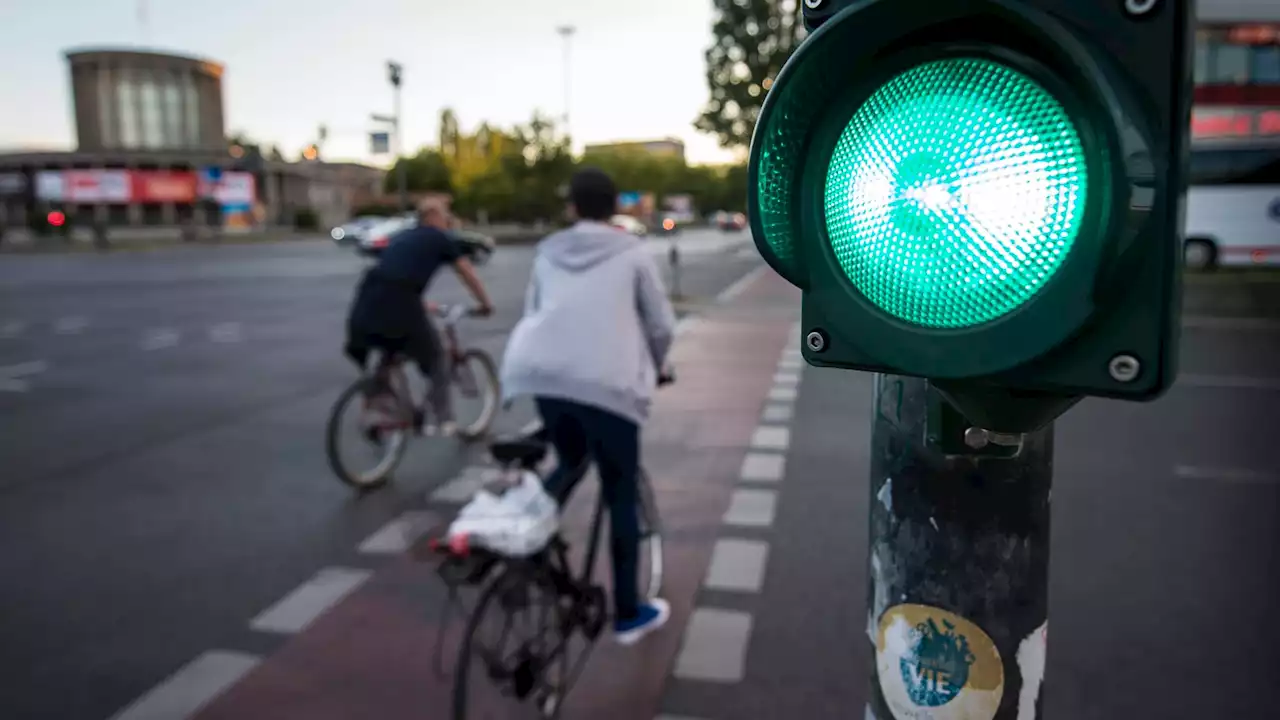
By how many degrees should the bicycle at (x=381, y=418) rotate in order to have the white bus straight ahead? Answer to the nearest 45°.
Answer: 0° — it already faces it

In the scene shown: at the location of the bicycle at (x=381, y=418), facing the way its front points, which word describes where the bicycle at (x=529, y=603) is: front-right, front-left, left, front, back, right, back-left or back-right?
back-right

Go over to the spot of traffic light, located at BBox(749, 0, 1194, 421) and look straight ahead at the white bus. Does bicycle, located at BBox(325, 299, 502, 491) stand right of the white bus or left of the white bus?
left

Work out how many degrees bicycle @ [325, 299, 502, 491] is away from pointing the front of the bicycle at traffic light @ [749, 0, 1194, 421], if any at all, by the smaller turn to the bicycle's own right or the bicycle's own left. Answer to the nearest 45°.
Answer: approximately 135° to the bicycle's own right

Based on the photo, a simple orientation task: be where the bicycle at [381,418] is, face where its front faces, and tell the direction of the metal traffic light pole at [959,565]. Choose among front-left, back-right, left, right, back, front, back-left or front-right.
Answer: back-right

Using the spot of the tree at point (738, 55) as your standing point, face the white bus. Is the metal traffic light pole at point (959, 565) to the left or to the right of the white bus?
right

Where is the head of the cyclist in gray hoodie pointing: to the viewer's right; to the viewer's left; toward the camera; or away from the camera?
away from the camera

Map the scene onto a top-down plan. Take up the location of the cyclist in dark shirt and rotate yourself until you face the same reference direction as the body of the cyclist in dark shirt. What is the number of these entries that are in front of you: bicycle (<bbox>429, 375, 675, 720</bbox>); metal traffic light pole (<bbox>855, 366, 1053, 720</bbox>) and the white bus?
1

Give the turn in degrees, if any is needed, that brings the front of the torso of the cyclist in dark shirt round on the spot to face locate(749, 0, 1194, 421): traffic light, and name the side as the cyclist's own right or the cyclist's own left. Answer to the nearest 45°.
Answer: approximately 135° to the cyclist's own right

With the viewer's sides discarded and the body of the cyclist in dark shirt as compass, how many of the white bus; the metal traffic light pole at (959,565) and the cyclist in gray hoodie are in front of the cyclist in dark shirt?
1

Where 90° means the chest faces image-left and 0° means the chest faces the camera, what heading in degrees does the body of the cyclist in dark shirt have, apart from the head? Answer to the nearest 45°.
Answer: approximately 225°

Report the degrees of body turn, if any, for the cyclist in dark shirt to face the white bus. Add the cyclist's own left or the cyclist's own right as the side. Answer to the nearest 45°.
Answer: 0° — they already face it

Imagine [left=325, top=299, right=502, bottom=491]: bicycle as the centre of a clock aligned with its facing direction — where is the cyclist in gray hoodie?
The cyclist in gray hoodie is roughly at 4 o'clock from the bicycle.
